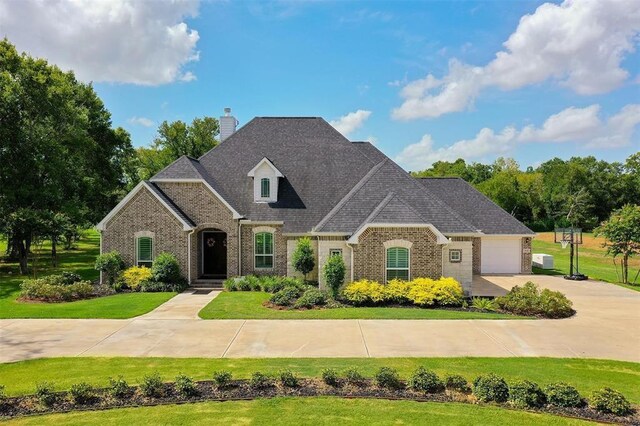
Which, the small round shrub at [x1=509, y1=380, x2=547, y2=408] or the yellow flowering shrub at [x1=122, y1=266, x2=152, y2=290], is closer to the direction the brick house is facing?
the small round shrub

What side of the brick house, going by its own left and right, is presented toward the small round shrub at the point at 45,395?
front

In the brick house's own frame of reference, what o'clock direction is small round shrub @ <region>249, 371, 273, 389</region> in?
The small round shrub is roughly at 12 o'clock from the brick house.

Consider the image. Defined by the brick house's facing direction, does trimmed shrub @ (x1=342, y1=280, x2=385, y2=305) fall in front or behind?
in front

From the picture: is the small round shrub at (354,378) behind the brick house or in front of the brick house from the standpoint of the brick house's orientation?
in front

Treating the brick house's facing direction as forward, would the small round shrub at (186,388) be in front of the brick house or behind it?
in front

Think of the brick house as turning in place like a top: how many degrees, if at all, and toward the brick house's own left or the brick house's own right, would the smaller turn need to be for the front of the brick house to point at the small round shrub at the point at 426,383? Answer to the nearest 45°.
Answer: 0° — it already faces it

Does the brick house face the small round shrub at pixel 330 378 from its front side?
yes

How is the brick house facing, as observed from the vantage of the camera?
facing the viewer

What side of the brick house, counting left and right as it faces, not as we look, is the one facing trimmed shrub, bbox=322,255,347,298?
front

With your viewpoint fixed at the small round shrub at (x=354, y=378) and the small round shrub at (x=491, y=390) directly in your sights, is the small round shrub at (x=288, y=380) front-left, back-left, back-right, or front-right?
back-right

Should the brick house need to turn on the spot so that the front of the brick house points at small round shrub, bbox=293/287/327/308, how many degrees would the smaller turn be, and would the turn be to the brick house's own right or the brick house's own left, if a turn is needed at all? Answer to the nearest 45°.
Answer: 0° — it already faces it

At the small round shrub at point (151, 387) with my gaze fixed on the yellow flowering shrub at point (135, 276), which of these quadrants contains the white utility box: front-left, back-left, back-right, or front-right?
front-right

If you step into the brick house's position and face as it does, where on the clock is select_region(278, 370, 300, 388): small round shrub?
The small round shrub is roughly at 12 o'clock from the brick house.
